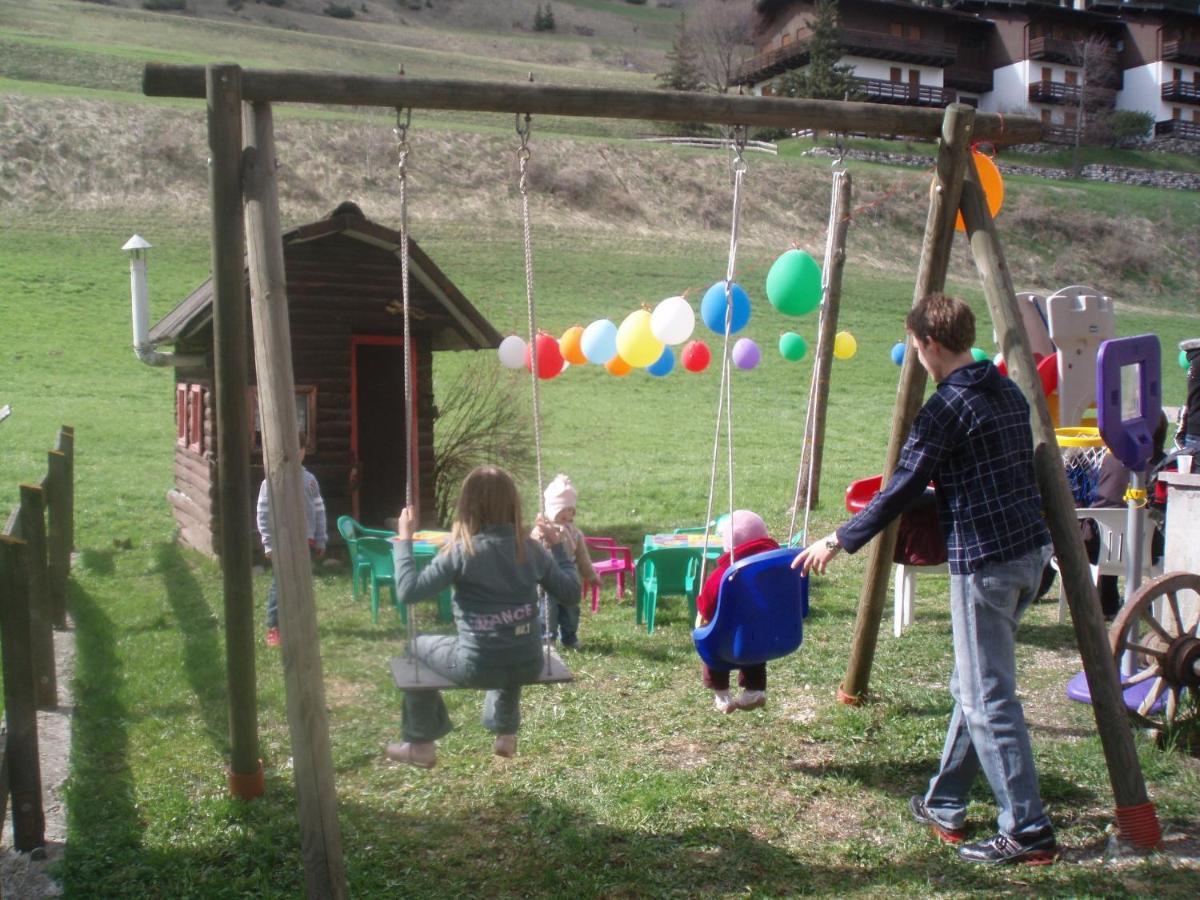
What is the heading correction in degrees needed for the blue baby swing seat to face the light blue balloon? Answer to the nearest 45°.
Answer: approximately 45° to its right

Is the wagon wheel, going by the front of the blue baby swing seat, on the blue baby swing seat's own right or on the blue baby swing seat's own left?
on the blue baby swing seat's own right

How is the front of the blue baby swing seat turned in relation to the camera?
facing away from the viewer and to the left of the viewer

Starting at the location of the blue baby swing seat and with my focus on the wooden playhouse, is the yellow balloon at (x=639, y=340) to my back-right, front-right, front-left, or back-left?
front-right

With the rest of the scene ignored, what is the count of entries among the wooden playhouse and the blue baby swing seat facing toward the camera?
1

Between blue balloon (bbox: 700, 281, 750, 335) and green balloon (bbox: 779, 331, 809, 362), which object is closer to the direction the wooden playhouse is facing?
the blue balloon

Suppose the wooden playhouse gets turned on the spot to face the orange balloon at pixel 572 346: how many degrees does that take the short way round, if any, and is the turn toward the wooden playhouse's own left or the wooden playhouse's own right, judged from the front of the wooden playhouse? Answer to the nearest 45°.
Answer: approximately 90° to the wooden playhouse's own left

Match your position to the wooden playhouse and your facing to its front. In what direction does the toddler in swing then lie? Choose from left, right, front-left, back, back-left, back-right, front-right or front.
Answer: front

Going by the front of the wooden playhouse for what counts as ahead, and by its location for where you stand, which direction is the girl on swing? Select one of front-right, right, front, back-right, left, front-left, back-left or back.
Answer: front

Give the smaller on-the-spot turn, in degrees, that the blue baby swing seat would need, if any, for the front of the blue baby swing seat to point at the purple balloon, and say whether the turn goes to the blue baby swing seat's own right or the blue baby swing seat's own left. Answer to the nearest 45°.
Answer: approximately 45° to the blue baby swing seat's own right

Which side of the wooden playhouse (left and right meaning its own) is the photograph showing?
front

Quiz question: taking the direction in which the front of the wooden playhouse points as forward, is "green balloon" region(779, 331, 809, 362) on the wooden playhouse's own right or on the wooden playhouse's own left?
on the wooden playhouse's own left
